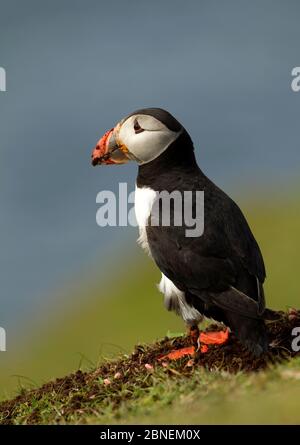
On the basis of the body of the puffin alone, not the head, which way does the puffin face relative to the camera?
to the viewer's left
